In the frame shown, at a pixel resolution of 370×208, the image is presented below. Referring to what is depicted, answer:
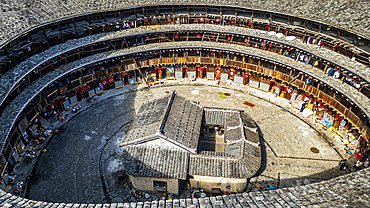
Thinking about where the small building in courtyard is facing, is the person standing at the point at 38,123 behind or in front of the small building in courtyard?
behind
